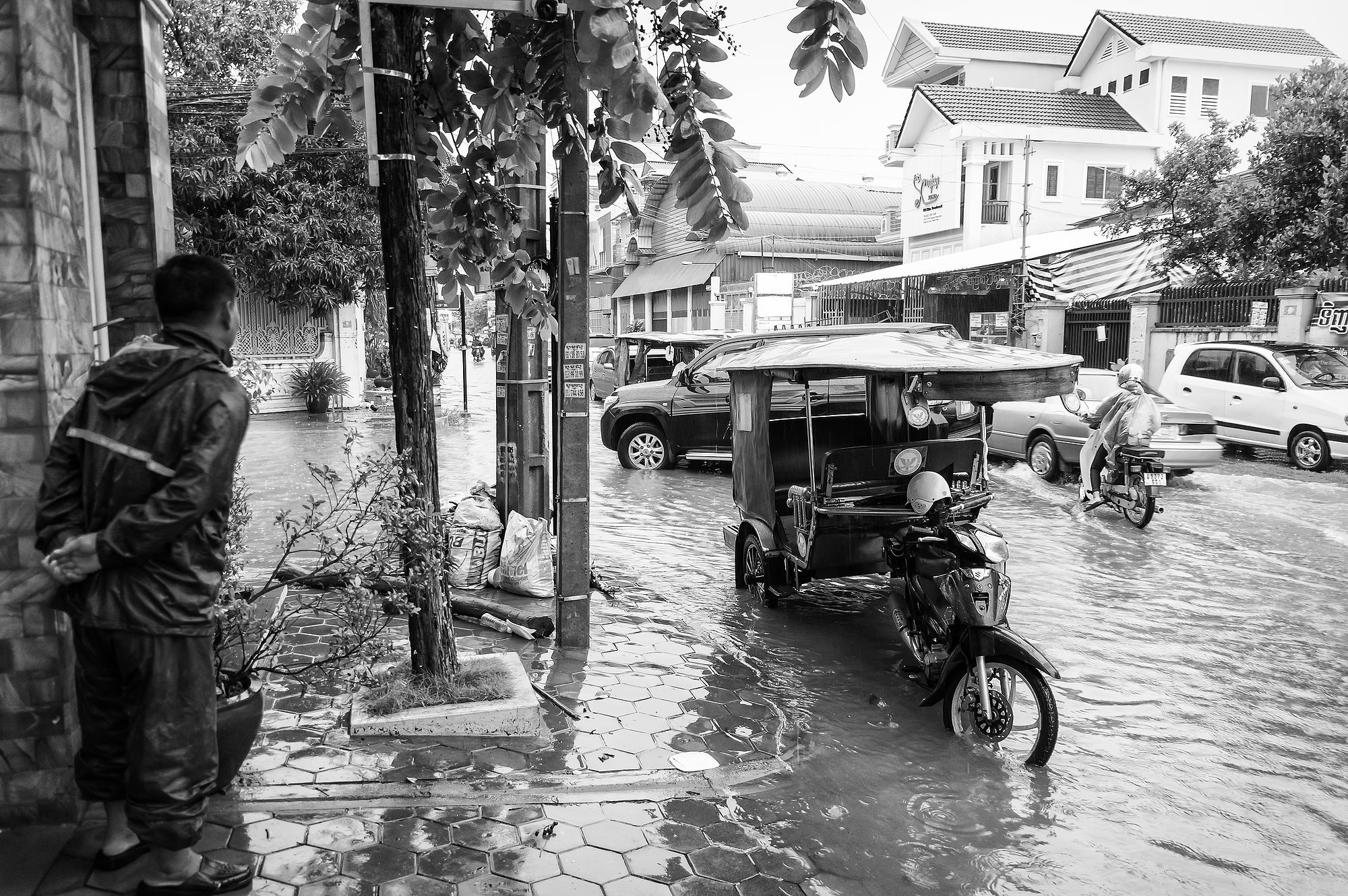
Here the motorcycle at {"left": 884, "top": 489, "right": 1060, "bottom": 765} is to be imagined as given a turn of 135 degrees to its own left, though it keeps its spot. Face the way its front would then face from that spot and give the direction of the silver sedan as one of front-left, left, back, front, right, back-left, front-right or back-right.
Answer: front

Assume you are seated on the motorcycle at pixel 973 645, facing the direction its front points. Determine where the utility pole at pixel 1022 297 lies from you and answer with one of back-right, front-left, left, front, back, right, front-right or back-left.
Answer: back-left

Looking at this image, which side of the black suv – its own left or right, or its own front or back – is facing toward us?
left

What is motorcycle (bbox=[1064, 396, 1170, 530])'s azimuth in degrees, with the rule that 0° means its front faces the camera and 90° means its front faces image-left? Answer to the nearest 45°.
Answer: approximately 135°

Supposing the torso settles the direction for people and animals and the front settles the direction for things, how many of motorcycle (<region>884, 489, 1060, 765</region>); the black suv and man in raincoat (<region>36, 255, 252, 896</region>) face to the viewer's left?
1

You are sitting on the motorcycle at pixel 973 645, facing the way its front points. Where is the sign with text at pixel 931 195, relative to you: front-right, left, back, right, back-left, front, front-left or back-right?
back-left

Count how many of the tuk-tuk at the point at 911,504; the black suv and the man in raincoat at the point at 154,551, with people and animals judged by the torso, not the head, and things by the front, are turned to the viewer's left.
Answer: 1

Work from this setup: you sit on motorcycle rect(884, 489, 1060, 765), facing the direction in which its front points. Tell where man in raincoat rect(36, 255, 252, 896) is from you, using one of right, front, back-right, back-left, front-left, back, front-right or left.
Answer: right

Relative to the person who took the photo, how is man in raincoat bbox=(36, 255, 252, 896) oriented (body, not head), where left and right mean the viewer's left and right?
facing away from the viewer and to the right of the viewer

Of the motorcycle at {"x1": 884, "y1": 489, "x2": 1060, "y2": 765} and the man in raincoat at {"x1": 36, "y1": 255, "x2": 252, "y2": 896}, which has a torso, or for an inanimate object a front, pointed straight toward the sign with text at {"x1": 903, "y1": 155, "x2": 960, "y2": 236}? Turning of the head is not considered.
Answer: the man in raincoat

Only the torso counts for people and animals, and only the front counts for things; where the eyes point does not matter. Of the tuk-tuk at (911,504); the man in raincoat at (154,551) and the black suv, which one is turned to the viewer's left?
the black suv

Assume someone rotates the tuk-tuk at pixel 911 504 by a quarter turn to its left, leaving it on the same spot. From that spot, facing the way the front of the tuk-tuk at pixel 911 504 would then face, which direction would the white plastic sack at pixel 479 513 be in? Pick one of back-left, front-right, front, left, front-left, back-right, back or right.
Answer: back-left

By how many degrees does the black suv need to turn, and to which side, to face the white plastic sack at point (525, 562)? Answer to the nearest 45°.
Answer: approximately 90° to its left

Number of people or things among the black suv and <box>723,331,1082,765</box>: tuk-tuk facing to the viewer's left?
1

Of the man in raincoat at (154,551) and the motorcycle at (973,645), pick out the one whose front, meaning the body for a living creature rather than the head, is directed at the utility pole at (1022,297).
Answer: the man in raincoat

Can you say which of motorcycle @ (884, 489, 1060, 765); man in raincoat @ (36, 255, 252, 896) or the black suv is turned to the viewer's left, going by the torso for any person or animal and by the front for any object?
the black suv

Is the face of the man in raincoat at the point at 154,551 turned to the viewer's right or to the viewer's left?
to the viewer's right

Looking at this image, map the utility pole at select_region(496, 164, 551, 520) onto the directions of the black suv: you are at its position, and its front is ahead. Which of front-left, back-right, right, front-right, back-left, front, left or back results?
left

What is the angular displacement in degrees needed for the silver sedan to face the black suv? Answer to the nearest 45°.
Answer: approximately 45° to its left
